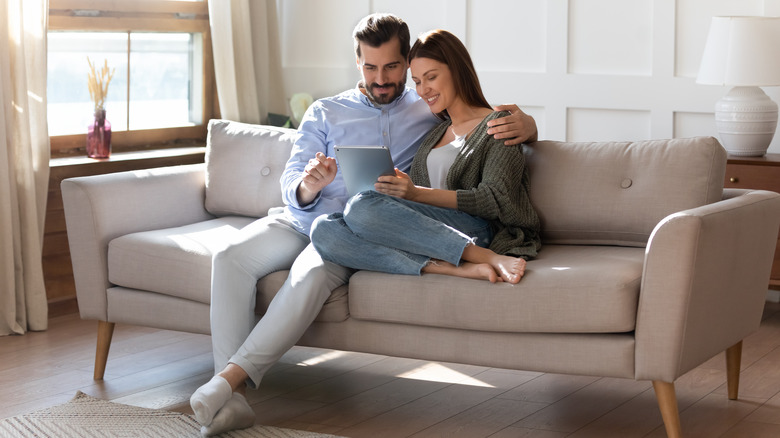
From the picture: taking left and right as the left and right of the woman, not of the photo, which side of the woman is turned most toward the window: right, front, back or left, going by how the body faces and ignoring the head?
right

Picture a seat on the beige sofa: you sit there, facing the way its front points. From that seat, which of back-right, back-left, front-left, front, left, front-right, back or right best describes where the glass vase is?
right

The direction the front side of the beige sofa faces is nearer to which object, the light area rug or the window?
the light area rug

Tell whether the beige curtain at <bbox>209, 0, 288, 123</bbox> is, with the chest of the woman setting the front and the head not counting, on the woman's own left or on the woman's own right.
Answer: on the woman's own right

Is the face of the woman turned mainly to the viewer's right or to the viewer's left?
to the viewer's left

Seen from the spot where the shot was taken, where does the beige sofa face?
facing the viewer and to the left of the viewer

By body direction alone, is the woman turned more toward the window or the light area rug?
the light area rug

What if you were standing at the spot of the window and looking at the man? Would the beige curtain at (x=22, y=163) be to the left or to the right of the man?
right

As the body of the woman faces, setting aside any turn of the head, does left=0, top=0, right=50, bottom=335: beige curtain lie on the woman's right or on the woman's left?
on the woman's right

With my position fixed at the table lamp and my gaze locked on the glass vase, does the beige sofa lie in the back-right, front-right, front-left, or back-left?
front-left
